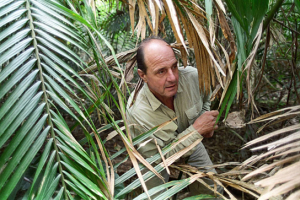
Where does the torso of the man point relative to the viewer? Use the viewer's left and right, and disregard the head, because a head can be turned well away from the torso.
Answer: facing the viewer and to the right of the viewer

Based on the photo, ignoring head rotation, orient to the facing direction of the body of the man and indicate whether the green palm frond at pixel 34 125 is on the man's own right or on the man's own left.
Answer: on the man's own right
